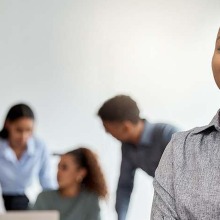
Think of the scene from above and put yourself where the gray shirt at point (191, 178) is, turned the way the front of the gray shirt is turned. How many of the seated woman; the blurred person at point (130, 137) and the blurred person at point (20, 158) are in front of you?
0

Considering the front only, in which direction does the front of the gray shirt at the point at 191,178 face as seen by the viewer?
toward the camera

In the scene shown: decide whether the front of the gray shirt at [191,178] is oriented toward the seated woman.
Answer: no

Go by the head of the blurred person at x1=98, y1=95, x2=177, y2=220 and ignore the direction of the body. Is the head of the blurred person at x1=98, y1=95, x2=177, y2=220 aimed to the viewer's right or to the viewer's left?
to the viewer's left

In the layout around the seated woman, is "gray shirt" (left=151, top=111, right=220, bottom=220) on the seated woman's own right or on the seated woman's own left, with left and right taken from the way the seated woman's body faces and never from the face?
on the seated woman's own left

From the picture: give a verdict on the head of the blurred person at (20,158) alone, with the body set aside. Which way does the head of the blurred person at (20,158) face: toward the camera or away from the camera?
toward the camera

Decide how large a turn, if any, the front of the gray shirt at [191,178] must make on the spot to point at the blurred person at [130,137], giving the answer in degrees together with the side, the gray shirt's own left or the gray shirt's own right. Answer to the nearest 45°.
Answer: approximately 180°

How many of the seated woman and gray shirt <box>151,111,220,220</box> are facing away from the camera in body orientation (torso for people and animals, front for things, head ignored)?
0

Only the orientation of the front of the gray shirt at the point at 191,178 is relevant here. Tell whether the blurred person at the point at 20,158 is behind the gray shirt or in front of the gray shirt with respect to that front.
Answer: behind
